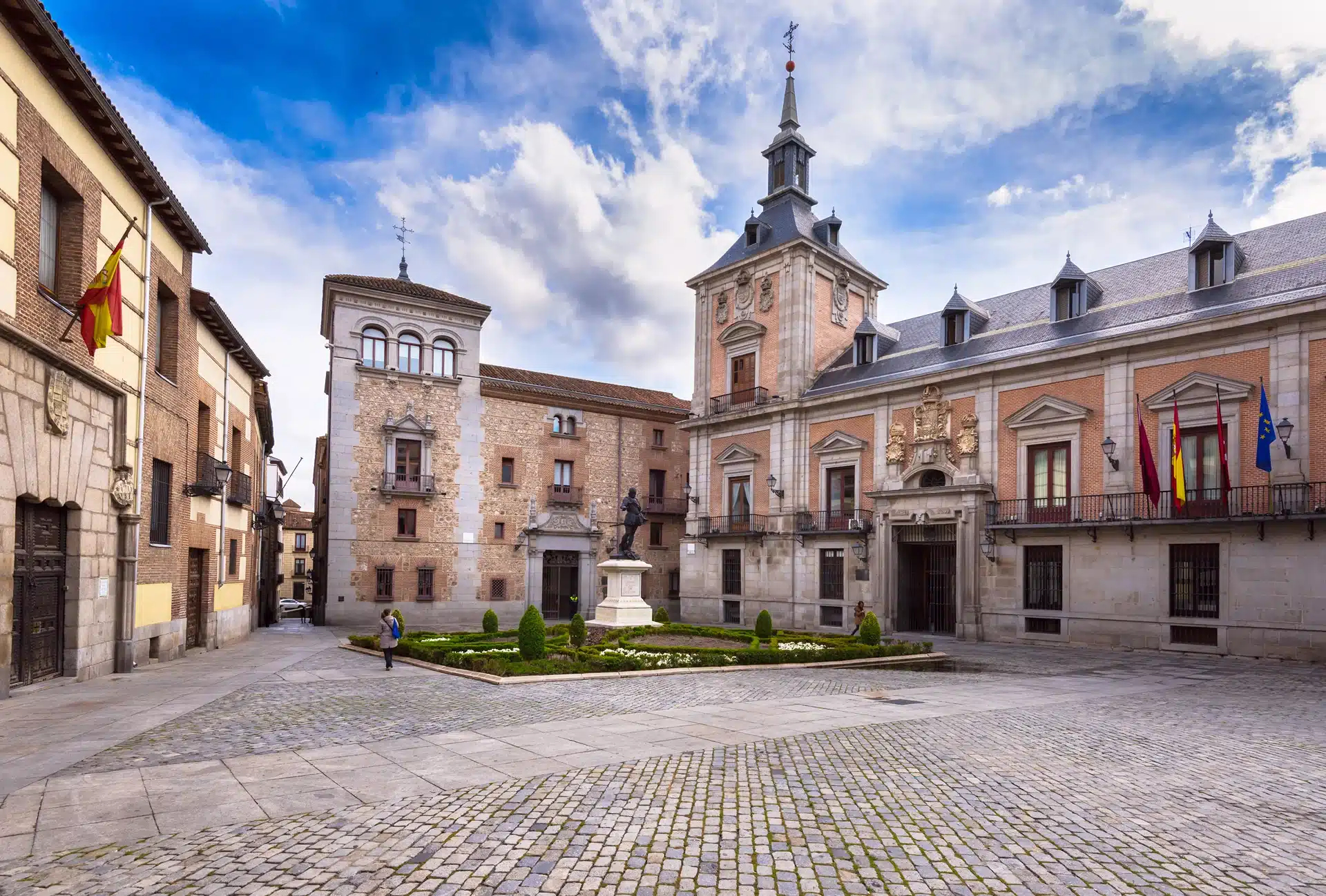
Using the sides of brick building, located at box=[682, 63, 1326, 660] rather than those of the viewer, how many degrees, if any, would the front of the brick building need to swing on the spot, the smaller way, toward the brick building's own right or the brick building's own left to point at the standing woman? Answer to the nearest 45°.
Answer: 0° — it already faces them

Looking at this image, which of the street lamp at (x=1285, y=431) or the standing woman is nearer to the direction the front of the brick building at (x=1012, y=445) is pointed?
the standing woman

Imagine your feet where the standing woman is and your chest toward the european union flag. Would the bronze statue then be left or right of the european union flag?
left

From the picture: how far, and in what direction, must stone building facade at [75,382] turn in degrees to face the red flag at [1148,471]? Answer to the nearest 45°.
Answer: approximately 45° to its left

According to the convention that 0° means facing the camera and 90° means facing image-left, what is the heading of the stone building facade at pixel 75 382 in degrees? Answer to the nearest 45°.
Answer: approximately 315°

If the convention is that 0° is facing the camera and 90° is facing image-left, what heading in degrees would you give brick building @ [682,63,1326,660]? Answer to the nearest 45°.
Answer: approximately 45°
